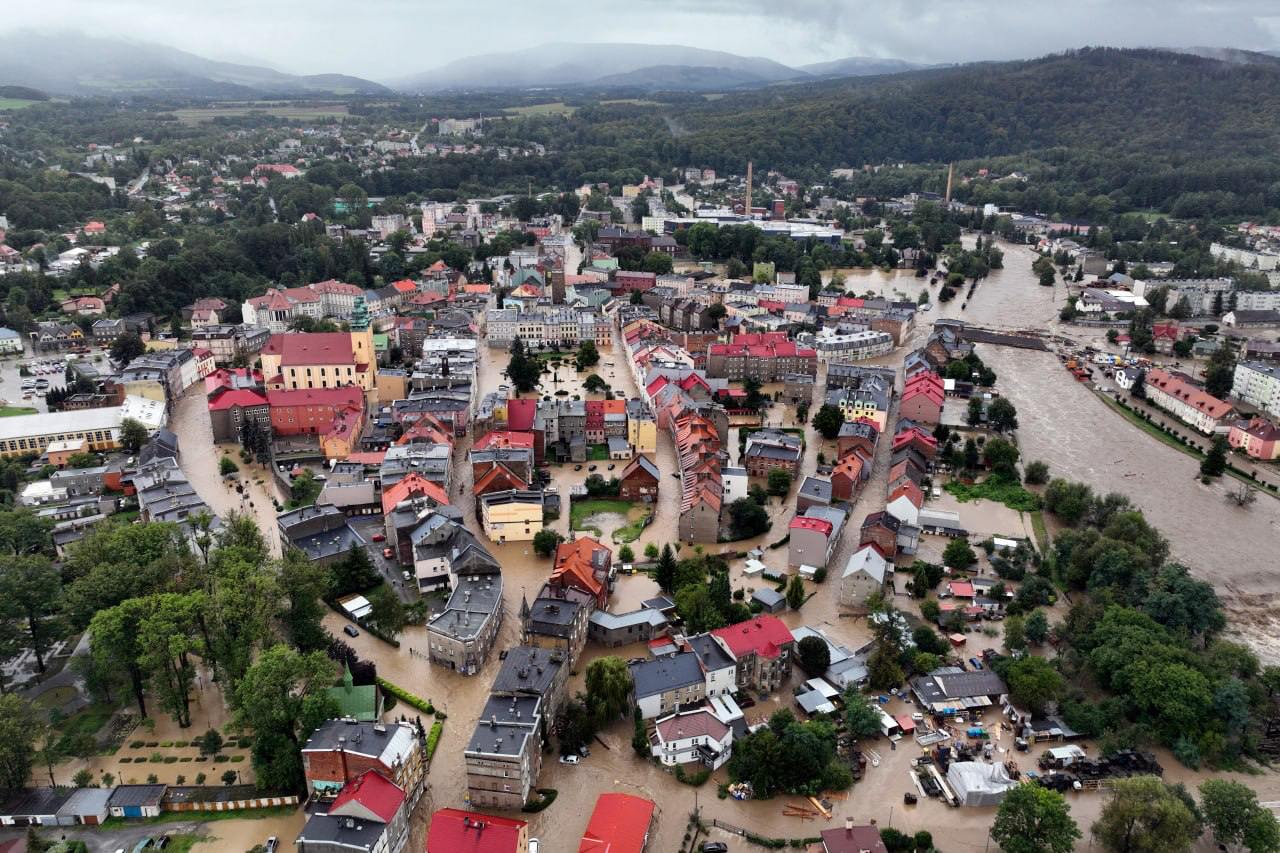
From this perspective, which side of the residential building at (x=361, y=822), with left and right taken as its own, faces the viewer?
right

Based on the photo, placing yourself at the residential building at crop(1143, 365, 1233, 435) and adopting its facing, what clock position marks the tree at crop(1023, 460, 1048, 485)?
The tree is roughly at 11 o'clock from the residential building.

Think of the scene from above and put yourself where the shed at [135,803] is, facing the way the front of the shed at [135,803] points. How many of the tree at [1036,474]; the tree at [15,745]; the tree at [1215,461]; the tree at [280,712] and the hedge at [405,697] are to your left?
4

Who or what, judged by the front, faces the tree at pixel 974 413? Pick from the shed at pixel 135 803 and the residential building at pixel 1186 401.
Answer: the residential building

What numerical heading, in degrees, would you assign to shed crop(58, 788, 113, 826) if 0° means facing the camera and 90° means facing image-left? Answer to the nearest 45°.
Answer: approximately 0°

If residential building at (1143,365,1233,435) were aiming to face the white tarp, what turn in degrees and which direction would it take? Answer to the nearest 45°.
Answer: approximately 45° to its left

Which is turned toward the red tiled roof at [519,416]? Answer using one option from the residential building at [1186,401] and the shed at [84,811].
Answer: the residential building

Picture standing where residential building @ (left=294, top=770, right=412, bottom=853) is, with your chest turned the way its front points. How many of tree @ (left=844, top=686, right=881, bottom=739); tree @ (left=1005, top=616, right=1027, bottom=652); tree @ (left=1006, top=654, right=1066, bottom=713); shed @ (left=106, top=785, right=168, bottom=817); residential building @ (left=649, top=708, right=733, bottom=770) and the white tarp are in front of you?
5

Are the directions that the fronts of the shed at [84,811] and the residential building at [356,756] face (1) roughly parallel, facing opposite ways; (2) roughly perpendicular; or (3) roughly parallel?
roughly perpendicular
